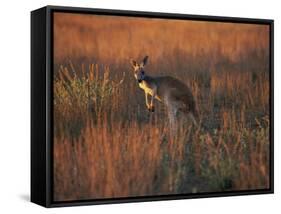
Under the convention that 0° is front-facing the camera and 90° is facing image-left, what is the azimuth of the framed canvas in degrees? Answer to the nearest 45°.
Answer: approximately 315°
